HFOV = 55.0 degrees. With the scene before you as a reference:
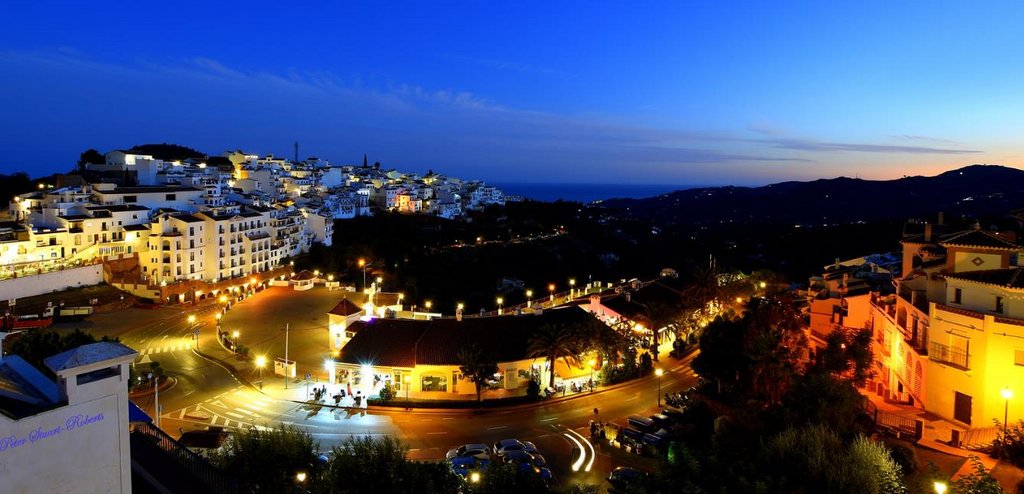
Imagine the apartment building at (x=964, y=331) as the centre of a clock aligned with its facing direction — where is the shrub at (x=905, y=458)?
The shrub is roughly at 11 o'clock from the apartment building.

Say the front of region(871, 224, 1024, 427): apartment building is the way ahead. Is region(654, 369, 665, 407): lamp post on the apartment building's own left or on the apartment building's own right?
on the apartment building's own right

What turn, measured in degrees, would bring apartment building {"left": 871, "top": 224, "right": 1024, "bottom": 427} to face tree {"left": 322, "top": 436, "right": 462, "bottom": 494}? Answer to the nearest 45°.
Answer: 0° — it already faces it

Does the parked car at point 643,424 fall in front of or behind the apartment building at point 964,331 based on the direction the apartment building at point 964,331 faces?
in front

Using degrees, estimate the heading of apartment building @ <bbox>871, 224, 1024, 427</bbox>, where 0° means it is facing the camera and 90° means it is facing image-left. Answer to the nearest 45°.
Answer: approximately 45°

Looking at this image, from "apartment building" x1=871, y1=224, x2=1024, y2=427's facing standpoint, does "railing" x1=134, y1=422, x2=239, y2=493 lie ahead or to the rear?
ahead

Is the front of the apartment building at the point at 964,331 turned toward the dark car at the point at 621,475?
yes
